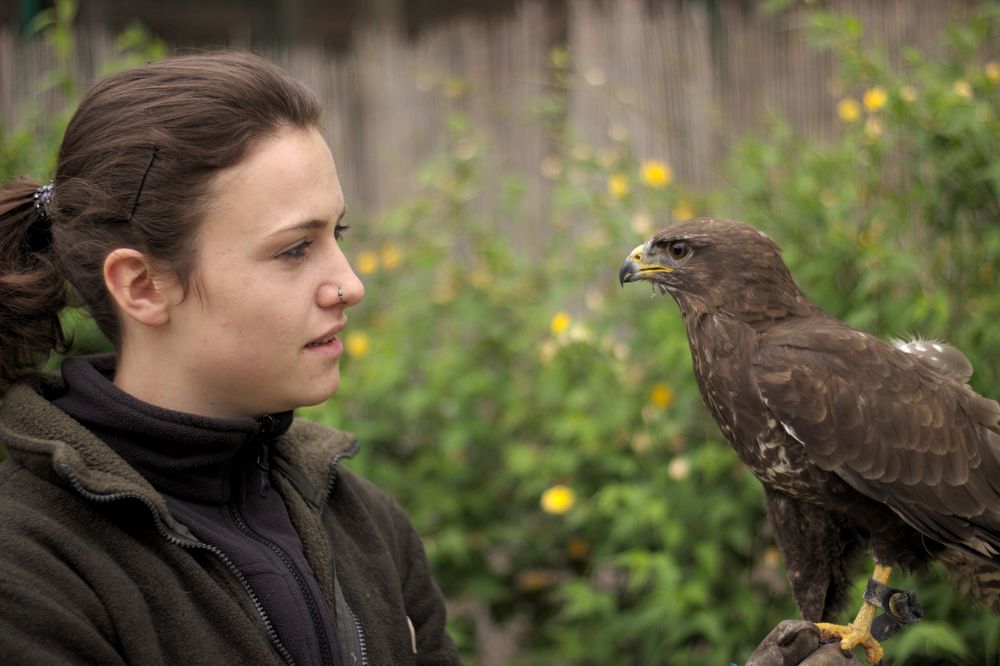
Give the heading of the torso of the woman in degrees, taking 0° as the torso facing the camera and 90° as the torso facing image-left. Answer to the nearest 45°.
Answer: approximately 315°

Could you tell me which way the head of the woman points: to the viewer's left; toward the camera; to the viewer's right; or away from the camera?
to the viewer's right

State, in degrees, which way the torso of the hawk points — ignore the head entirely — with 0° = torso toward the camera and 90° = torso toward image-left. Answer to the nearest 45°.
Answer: approximately 90°

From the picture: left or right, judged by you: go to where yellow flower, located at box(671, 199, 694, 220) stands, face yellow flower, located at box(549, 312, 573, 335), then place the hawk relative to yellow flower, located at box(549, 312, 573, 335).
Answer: left

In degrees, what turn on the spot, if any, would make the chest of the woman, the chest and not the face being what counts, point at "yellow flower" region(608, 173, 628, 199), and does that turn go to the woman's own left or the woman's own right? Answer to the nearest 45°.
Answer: approximately 90° to the woman's own left

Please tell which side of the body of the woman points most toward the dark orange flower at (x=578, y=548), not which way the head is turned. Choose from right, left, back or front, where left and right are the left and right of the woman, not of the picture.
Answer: left

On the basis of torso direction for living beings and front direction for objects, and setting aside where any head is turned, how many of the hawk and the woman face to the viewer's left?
1

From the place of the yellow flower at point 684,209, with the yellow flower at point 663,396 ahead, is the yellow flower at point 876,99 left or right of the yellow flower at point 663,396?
left

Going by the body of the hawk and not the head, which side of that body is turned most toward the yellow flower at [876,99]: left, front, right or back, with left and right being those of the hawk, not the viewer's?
right

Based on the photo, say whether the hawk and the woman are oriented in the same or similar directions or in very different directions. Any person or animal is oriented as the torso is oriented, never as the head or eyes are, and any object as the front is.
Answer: very different directions

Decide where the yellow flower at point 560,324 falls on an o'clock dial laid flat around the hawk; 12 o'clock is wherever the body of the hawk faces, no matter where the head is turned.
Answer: The yellow flower is roughly at 2 o'clock from the hawk.
